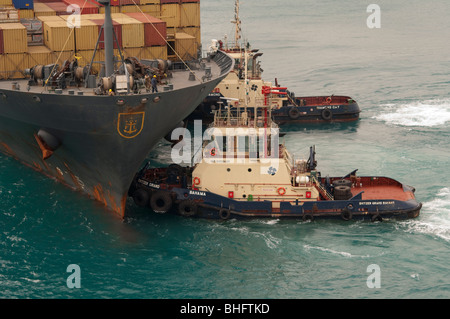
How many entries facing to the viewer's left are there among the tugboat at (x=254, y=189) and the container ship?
1

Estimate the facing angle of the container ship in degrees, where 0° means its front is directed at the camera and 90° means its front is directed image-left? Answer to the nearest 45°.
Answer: approximately 315°

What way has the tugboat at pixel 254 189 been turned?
to the viewer's left

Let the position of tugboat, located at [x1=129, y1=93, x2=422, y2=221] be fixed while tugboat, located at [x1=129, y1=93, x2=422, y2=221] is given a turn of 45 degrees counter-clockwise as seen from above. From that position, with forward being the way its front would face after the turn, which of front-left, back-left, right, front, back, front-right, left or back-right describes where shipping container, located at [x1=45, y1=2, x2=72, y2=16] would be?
right

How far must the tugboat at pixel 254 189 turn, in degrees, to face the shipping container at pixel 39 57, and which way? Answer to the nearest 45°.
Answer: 0° — it already faces it

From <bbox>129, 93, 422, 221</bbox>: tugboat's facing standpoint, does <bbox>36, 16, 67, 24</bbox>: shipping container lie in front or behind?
in front

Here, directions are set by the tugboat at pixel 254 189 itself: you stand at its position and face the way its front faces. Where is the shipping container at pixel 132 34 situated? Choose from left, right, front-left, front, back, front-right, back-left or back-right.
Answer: front-right

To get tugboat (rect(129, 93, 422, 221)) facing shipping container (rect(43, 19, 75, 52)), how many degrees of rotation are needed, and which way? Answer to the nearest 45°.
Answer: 0° — it already faces it
